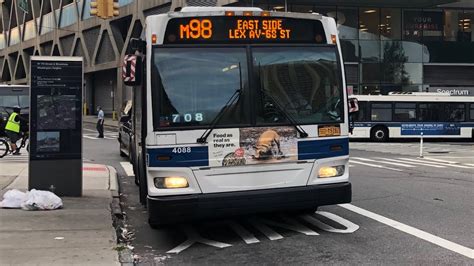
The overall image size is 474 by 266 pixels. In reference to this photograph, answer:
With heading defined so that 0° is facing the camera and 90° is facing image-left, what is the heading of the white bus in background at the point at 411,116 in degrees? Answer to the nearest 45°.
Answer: approximately 90°

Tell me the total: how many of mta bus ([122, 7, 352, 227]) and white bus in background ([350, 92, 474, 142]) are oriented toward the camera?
1

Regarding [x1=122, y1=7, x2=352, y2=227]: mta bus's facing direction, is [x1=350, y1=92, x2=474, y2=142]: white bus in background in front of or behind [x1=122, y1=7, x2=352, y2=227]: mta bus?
behind

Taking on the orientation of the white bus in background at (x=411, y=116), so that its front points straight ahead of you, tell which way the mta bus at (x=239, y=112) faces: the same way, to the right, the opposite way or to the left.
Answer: to the left

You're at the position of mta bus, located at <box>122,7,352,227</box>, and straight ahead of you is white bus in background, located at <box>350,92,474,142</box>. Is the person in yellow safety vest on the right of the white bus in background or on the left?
left

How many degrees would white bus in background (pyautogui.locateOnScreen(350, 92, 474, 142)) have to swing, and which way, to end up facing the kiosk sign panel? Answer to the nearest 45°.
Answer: approximately 90° to its left
